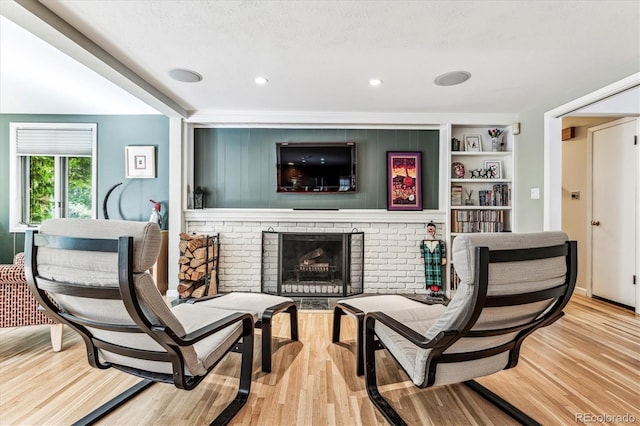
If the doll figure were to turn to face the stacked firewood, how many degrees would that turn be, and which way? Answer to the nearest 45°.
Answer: approximately 45° to its right

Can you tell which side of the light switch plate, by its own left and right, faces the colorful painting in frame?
right

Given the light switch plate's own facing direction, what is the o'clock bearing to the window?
The window is roughly at 2 o'clock from the light switch plate.
